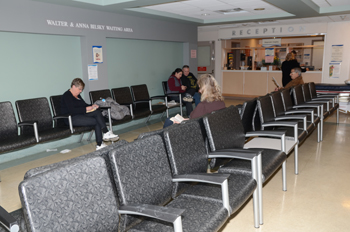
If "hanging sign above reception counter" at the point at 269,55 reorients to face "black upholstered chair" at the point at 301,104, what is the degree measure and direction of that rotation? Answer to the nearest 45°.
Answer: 0° — it already faces it

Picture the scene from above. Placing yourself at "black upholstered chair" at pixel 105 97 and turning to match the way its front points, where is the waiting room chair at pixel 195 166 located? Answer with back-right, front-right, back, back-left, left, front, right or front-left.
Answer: front-right

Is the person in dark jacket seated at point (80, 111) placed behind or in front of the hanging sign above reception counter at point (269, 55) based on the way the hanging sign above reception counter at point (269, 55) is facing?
in front

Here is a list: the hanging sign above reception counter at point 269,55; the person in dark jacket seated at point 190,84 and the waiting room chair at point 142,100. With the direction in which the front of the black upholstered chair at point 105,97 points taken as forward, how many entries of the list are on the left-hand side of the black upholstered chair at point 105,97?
3

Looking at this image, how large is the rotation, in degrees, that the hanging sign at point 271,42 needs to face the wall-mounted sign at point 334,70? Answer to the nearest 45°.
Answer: approximately 45° to its left

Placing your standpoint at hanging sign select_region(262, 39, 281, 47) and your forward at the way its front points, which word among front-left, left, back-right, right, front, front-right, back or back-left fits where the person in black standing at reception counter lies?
front

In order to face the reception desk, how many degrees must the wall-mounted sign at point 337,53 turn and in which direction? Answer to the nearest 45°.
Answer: approximately 90° to its right

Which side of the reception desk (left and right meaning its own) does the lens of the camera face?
front

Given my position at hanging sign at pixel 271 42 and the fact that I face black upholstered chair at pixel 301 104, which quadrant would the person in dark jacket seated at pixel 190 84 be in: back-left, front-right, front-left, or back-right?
front-right

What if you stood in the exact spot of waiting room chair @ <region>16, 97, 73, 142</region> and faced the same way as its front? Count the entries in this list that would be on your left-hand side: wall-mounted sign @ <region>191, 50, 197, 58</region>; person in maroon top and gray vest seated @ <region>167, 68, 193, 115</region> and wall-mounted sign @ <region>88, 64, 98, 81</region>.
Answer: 3

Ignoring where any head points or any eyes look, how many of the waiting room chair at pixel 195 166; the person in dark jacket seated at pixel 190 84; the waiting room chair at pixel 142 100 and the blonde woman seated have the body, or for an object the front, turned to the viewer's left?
1

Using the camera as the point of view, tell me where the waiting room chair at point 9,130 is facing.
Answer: facing the viewer and to the right of the viewer

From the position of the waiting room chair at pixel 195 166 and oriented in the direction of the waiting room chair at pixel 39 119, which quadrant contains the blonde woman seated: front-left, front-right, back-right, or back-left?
front-right

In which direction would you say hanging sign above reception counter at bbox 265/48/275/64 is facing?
toward the camera
